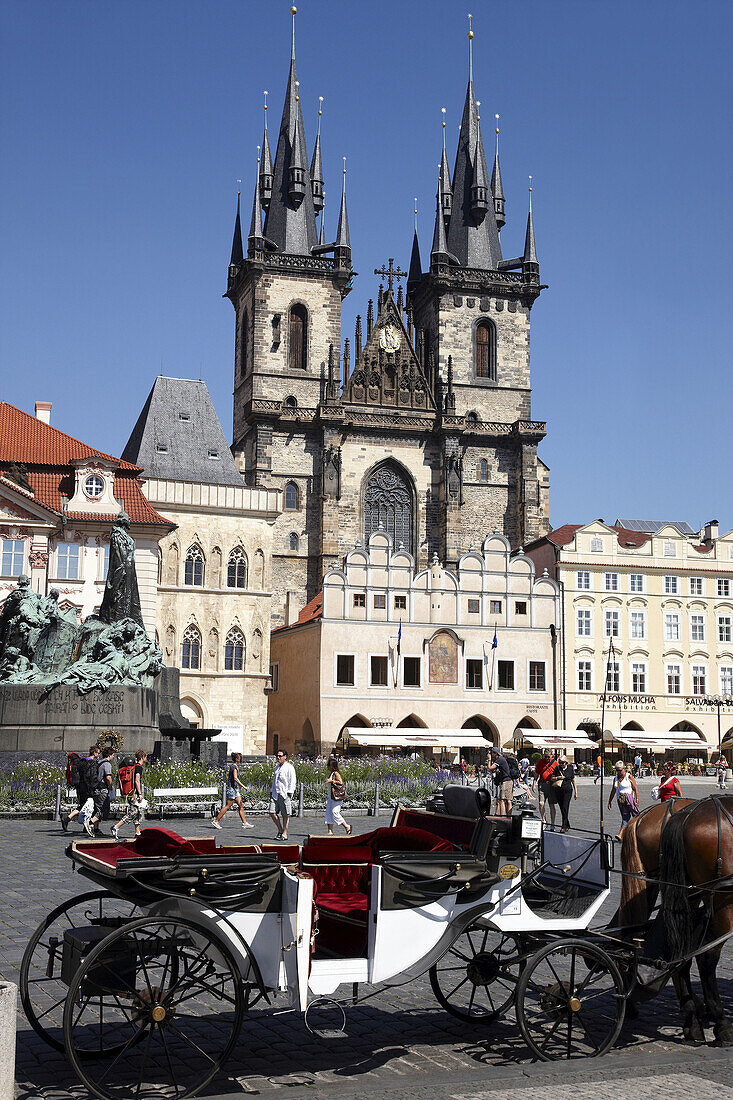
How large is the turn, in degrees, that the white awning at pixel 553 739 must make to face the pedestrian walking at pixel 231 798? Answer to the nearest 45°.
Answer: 0° — it already faces them

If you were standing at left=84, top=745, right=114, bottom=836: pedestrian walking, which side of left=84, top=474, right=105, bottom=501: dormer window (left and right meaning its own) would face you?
front

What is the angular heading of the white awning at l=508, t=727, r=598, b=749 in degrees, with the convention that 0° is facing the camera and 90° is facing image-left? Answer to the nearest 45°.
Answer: approximately 0°

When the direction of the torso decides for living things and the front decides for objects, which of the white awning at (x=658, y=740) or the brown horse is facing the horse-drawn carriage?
the white awning

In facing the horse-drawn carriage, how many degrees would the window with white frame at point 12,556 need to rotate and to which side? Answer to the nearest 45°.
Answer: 0° — it already faces it

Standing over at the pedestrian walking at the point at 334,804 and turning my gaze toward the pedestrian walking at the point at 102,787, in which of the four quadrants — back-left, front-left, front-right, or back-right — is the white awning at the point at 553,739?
back-right

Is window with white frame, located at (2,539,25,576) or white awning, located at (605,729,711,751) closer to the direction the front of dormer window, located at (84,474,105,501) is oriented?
the window with white frame
